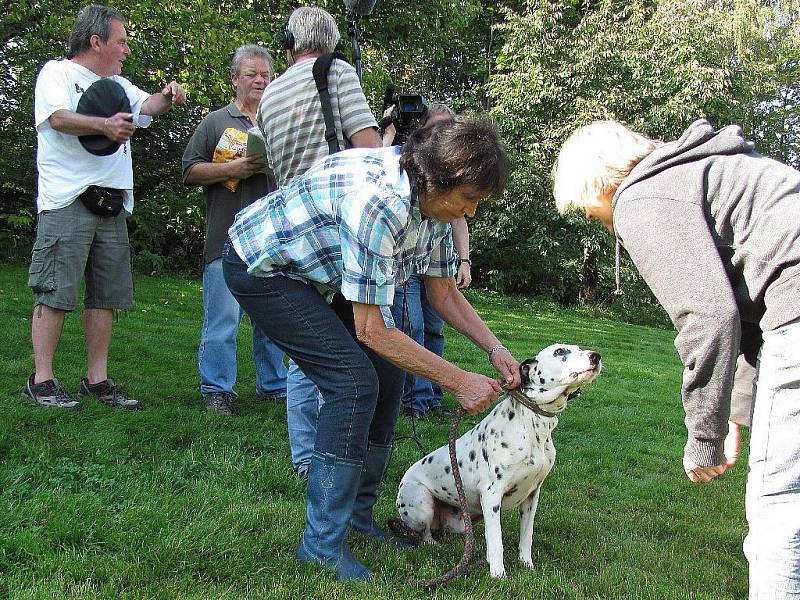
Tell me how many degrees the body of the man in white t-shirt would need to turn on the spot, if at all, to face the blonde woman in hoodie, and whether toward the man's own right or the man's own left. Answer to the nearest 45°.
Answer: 0° — they already face them

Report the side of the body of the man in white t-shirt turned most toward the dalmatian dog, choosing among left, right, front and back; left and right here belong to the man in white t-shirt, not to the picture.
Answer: front

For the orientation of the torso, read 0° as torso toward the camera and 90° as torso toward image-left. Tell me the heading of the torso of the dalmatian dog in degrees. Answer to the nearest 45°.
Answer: approximately 315°

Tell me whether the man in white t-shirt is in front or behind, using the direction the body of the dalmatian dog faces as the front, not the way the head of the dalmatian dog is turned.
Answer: behind

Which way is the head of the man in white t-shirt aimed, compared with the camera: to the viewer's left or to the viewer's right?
to the viewer's right

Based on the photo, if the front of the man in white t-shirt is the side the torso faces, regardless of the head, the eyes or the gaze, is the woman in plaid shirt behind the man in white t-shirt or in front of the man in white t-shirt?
in front

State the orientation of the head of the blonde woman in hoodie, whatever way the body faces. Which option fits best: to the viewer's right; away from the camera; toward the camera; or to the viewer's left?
to the viewer's left

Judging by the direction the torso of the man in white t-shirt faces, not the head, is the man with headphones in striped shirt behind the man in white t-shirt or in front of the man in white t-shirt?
in front

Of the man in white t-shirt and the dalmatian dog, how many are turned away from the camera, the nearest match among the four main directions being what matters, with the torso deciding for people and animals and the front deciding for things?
0
